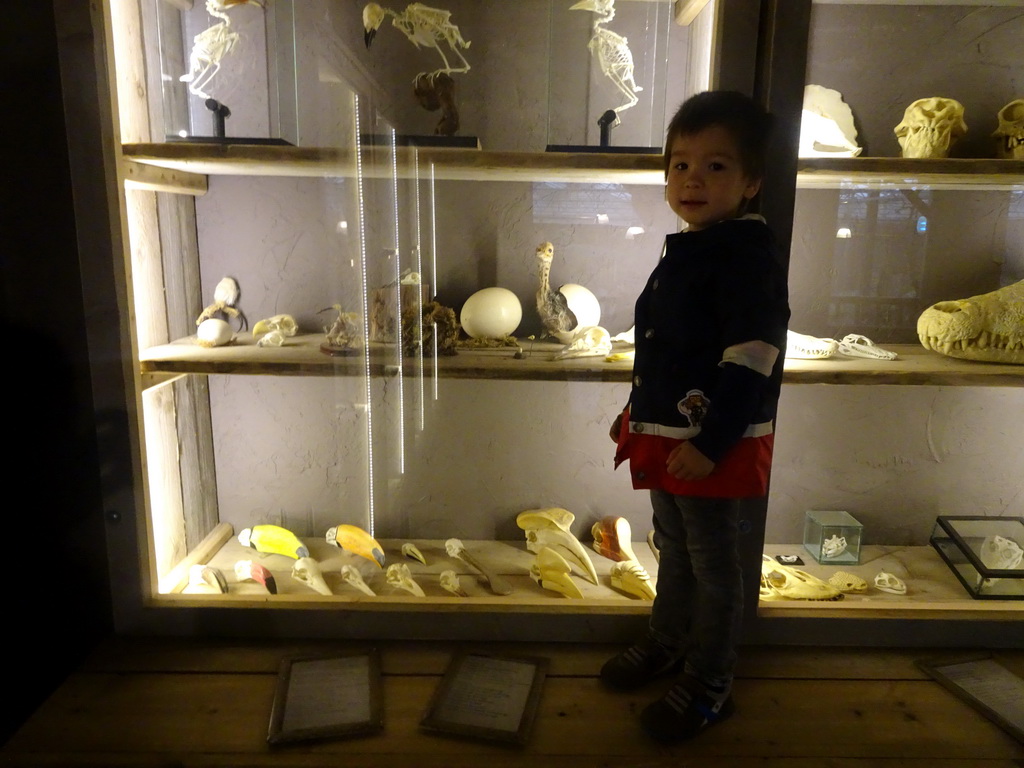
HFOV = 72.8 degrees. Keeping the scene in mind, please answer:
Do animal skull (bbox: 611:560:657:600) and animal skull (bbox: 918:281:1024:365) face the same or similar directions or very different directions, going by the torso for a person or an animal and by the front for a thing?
very different directions

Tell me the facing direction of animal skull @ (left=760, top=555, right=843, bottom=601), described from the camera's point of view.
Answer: facing to the right of the viewer

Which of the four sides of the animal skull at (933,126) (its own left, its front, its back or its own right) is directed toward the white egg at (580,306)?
right

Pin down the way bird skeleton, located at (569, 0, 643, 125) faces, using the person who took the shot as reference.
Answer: facing to the left of the viewer

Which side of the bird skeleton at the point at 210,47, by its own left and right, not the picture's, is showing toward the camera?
right

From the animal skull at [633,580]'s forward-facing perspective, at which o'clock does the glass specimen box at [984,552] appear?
The glass specimen box is roughly at 10 o'clock from the animal skull.

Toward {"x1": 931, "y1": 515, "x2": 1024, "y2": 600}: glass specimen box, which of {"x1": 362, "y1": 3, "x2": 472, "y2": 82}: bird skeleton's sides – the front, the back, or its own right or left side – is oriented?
back

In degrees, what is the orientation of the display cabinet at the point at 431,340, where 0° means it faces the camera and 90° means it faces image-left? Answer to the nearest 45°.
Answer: approximately 0°

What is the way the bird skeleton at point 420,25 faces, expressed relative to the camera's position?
facing to the left of the viewer

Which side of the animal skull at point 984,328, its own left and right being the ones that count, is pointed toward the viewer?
left
